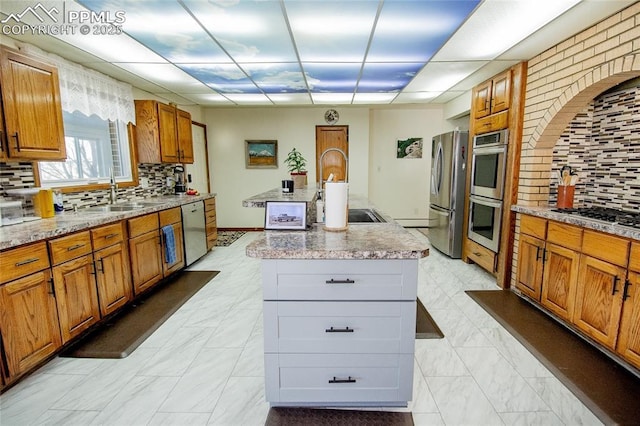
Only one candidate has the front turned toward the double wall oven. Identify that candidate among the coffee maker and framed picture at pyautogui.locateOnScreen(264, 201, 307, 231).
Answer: the coffee maker

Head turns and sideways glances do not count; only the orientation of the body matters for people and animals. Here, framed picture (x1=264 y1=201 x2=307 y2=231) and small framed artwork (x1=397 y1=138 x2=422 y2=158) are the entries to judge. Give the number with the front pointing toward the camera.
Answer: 2

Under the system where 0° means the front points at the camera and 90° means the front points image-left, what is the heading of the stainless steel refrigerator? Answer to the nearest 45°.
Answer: approximately 45°

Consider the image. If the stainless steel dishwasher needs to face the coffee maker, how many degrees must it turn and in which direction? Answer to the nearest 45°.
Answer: approximately 135° to its left

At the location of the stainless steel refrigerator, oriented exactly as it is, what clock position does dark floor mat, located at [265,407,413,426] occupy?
The dark floor mat is roughly at 11 o'clock from the stainless steel refrigerator.

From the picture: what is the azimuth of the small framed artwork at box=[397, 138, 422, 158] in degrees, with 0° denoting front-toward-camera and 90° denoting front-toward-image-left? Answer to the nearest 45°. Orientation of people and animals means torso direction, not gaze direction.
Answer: approximately 0°

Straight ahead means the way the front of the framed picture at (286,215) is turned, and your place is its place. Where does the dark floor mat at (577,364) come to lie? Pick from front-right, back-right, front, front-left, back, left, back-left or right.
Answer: left

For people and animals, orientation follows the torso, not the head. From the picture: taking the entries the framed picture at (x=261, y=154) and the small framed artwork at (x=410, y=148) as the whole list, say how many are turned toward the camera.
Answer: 2

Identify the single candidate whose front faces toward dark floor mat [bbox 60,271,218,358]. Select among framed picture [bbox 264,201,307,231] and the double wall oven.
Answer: the double wall oven

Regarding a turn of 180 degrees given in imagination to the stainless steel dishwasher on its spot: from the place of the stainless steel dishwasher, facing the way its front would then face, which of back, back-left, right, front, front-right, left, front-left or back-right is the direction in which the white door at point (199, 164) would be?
front-right

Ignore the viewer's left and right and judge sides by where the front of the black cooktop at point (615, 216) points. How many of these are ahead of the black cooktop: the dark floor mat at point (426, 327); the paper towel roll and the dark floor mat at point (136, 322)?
3

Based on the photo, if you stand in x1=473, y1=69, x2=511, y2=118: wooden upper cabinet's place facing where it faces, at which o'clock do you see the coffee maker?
The coffee maker is roughly at 1 o'clock from the wooden upper cabinet.
